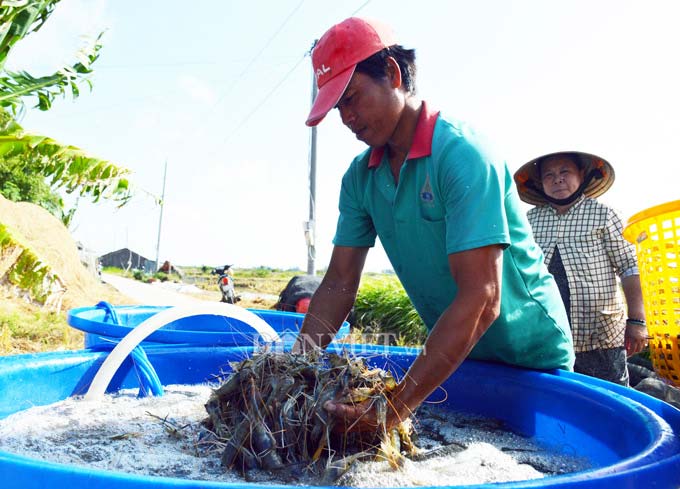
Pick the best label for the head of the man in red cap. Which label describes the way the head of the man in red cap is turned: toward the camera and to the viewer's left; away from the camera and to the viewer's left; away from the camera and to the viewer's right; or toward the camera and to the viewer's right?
toward the camera and to the viewer's left

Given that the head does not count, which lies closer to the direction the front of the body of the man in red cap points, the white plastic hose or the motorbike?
the white plastic hose

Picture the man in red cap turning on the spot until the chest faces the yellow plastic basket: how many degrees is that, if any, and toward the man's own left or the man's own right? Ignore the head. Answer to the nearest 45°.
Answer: approximately 135° to the man's own left

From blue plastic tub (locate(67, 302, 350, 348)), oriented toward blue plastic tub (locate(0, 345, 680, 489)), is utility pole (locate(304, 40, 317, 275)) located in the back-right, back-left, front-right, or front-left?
back-left

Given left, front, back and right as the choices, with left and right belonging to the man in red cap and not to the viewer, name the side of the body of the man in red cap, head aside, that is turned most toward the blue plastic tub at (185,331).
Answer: right

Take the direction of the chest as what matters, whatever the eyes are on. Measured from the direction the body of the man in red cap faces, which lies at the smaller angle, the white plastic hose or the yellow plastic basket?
the white plastic hose

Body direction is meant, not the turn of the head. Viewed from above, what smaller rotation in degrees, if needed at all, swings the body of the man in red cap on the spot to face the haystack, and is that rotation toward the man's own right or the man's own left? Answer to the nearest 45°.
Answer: approximately 90° to the man's own right

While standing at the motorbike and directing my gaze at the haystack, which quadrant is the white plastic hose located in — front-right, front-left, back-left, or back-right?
front-left
